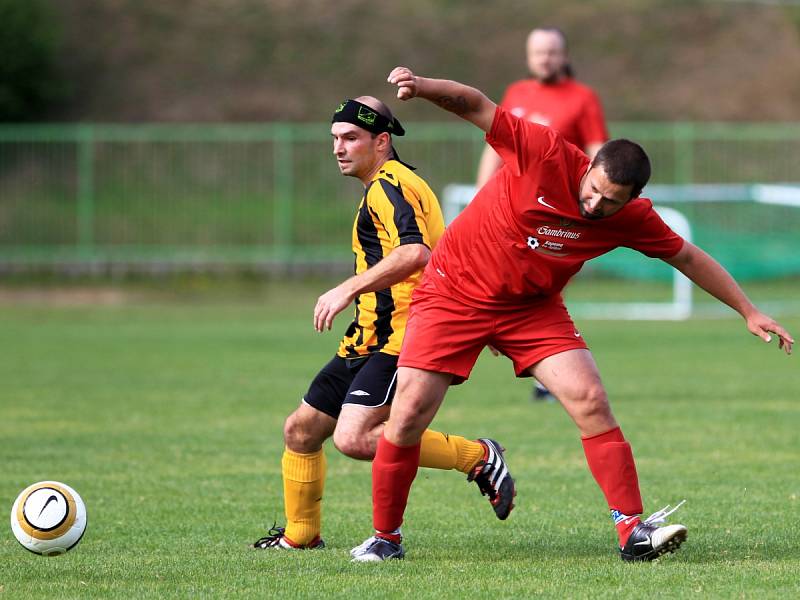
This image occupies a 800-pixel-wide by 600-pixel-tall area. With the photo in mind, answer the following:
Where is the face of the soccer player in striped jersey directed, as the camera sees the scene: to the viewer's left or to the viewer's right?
to the viewer's left

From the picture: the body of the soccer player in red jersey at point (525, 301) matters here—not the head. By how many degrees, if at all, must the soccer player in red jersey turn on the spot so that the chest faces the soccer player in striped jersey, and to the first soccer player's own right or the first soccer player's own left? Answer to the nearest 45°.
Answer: approximately 135° to the first soccer player's own right

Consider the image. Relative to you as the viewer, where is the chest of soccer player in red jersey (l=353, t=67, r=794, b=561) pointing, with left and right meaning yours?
facing the viewer

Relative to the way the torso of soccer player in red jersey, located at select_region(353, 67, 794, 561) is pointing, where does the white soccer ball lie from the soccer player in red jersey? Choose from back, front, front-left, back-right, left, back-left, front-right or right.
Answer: right

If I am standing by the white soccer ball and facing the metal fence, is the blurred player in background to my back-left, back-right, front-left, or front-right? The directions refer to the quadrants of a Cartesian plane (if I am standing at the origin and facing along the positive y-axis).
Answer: front-right

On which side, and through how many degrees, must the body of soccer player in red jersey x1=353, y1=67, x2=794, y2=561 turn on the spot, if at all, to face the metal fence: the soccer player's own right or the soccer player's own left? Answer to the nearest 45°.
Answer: approximately 180°

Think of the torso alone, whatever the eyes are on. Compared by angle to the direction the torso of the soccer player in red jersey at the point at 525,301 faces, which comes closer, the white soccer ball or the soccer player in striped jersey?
the white soccer ball

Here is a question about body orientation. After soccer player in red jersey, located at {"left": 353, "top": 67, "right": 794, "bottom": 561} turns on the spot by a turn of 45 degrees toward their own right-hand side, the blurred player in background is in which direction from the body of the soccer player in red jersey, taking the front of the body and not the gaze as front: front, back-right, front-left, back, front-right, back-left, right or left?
back-right
